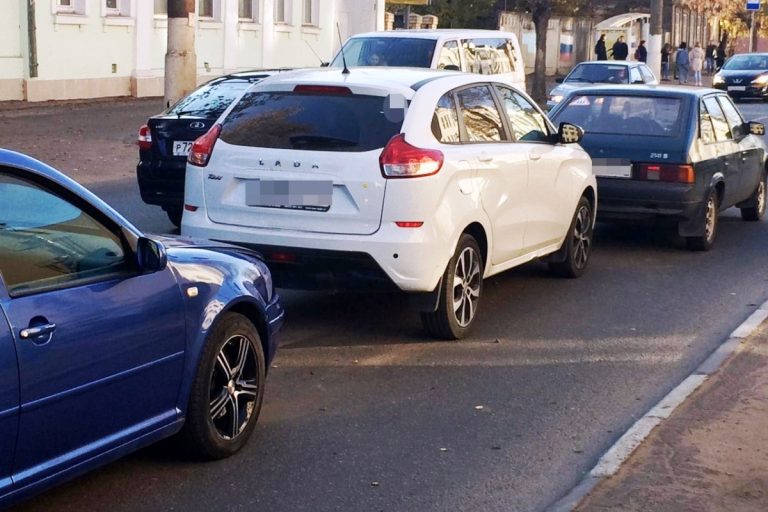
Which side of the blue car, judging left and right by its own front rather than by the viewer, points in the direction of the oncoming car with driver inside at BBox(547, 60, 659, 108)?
front

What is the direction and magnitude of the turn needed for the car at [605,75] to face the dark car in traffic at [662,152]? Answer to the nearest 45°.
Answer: approximately 45° to its left

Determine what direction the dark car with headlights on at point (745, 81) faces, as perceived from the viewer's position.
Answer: facing the viewer and to the left of the viewer

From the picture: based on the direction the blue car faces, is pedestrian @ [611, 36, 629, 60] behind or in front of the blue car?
in front

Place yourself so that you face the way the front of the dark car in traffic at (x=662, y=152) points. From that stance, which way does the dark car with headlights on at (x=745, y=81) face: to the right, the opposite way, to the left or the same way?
the opposite way

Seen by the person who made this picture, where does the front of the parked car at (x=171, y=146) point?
facing away from the viewer and to the right of the viewer

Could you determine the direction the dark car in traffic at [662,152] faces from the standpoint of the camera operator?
facing away from the viewer and to the right of the viewer

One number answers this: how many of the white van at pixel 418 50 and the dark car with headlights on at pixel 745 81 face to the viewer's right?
0

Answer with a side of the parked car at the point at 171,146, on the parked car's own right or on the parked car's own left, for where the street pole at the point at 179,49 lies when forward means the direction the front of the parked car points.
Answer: on the parked car's own left

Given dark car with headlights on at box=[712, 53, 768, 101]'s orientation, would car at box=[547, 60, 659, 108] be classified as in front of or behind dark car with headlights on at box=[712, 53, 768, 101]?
in front

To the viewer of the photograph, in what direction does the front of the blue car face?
facing away from the viewer and to the right of the viewer

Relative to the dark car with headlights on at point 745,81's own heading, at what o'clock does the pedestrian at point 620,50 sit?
The pedestrian is roughly at 3 o'clock from the dark car with headlights on.

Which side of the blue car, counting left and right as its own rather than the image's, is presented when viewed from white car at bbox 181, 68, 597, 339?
front
